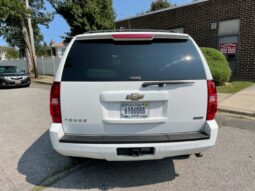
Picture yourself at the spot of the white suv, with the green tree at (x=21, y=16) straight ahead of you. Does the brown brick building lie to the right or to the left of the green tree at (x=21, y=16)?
right

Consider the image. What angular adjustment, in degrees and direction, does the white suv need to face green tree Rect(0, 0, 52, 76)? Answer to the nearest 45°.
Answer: approximately 45° to its left

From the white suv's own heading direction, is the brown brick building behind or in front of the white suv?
in front

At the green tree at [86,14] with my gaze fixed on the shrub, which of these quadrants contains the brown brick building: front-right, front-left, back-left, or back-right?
front-left

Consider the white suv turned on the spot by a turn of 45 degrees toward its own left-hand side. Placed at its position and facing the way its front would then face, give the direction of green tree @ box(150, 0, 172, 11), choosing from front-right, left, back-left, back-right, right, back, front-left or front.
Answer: front-right

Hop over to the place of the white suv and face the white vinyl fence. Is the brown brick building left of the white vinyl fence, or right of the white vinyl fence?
right

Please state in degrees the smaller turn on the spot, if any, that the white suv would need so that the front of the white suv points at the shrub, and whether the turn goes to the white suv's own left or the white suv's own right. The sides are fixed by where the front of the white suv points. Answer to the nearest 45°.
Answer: approximately 45° to the white suv's own right

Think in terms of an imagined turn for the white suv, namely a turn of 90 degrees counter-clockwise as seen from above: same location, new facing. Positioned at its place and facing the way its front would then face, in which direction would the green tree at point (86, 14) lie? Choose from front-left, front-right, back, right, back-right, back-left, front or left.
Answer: right

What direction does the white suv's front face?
away from the camera
